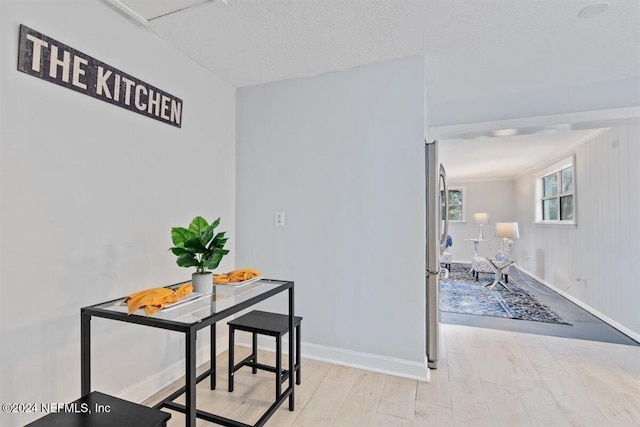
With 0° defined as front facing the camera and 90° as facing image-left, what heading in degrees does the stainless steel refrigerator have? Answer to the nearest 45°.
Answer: approximately 270°

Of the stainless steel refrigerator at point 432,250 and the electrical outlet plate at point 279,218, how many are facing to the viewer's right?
1

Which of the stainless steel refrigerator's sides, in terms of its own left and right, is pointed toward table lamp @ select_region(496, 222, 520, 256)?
left

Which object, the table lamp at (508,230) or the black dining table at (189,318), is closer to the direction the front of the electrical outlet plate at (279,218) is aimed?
the black dining table

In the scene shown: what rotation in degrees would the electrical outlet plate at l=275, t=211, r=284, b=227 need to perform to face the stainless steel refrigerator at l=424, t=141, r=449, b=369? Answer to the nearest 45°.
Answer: approximately 135° to its left

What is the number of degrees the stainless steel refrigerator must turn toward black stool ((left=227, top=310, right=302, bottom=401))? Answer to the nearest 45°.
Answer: approximately 135° to its right

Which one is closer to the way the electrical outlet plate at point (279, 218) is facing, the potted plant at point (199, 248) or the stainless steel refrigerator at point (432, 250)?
the potted plant

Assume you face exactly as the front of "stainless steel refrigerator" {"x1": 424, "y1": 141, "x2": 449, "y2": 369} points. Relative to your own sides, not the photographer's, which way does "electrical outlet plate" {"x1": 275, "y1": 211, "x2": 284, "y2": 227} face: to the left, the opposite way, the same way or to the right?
to the right

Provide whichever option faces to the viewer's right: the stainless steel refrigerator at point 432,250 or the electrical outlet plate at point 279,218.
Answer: the stainless steel refrigerator

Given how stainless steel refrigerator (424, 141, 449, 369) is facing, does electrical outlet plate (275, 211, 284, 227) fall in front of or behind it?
behind

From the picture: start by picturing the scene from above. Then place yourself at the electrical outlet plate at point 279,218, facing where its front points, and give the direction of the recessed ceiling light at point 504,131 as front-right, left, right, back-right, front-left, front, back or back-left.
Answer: back-left
